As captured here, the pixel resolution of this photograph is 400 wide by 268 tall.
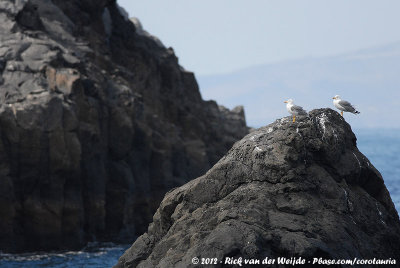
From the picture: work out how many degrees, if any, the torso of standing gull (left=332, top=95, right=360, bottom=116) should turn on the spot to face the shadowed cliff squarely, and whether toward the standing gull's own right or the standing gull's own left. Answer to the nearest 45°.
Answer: approximately 45° to the standing gull's own right

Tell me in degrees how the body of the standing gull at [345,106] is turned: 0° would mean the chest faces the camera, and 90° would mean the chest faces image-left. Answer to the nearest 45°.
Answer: approximately 90°
